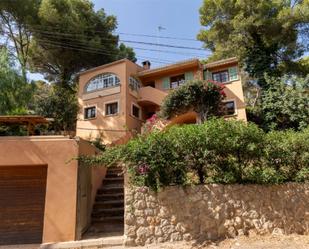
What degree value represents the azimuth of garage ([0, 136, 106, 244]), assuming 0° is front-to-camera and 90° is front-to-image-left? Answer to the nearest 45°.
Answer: approximately 0°

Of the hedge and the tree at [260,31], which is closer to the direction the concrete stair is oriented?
the hedge

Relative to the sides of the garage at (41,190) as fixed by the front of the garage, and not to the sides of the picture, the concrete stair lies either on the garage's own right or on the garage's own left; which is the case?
on the garage's own left

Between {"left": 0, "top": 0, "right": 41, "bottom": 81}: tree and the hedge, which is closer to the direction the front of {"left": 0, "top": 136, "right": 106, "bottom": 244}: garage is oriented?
the hedge

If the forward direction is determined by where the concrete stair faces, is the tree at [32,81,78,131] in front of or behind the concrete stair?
behind

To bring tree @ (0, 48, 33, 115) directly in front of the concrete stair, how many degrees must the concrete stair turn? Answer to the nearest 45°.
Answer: approximately 135° to its right

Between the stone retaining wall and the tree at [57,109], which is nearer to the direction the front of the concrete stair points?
the stone retaining wall

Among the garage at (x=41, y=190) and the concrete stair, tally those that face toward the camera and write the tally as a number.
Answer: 2

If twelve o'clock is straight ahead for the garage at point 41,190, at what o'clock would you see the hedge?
The hedge is roughly at 10 o'clock from the garage.

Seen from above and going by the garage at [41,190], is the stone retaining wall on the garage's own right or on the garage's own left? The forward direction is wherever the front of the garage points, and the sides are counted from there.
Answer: on the garage's own left
